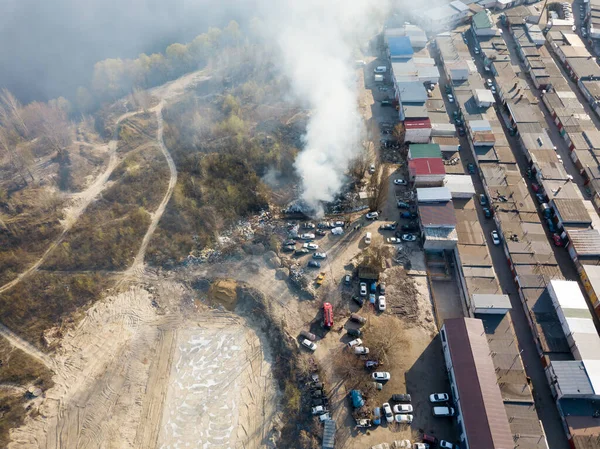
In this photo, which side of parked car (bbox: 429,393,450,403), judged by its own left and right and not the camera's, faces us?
left

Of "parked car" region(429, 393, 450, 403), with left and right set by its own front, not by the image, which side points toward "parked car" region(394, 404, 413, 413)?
front

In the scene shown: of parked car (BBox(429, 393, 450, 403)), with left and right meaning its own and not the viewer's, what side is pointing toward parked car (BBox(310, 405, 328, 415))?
front
